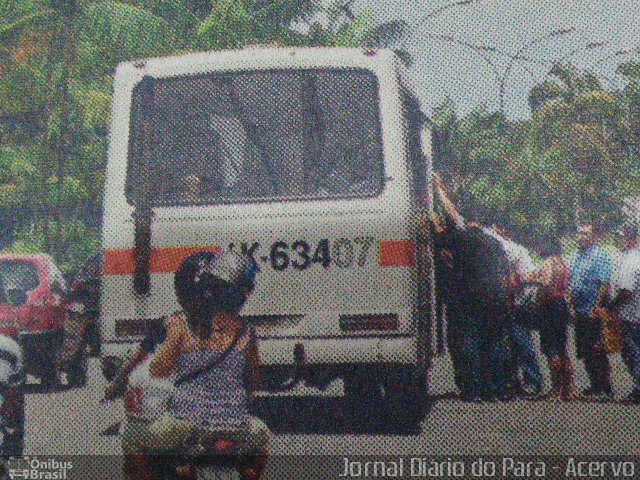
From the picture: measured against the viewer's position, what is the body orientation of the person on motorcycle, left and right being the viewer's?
facing away from the viewer

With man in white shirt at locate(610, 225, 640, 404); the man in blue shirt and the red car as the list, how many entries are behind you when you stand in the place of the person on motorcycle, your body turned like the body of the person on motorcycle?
0

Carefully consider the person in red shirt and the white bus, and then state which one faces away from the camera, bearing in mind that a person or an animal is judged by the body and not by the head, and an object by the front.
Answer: the white bus

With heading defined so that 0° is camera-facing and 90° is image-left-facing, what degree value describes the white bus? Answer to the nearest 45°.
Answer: approximately 180°

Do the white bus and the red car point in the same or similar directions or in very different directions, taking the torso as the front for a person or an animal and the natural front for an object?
same or similar directions

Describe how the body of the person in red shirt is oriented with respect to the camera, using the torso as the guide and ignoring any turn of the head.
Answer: to the viewer's left

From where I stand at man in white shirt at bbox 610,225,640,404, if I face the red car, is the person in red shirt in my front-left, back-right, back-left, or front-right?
front-right

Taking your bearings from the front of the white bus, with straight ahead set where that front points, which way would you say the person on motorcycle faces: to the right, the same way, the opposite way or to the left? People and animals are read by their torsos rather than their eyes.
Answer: the same way

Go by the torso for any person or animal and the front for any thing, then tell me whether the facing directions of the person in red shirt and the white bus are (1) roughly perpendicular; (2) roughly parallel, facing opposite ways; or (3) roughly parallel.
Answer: roughly perpendicular

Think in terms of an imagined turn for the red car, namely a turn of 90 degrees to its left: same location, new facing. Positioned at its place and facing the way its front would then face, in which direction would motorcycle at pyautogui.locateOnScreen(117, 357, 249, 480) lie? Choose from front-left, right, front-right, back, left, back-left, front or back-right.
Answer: left

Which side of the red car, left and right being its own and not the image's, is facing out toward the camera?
back

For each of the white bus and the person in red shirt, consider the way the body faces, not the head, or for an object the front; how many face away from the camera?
1

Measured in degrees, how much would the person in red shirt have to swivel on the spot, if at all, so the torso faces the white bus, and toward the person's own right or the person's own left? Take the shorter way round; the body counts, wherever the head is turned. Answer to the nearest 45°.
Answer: approximately 45° to the person's own left

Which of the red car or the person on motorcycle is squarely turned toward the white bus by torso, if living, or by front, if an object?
the person on motorcycle

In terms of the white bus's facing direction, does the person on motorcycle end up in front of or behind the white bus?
behind
